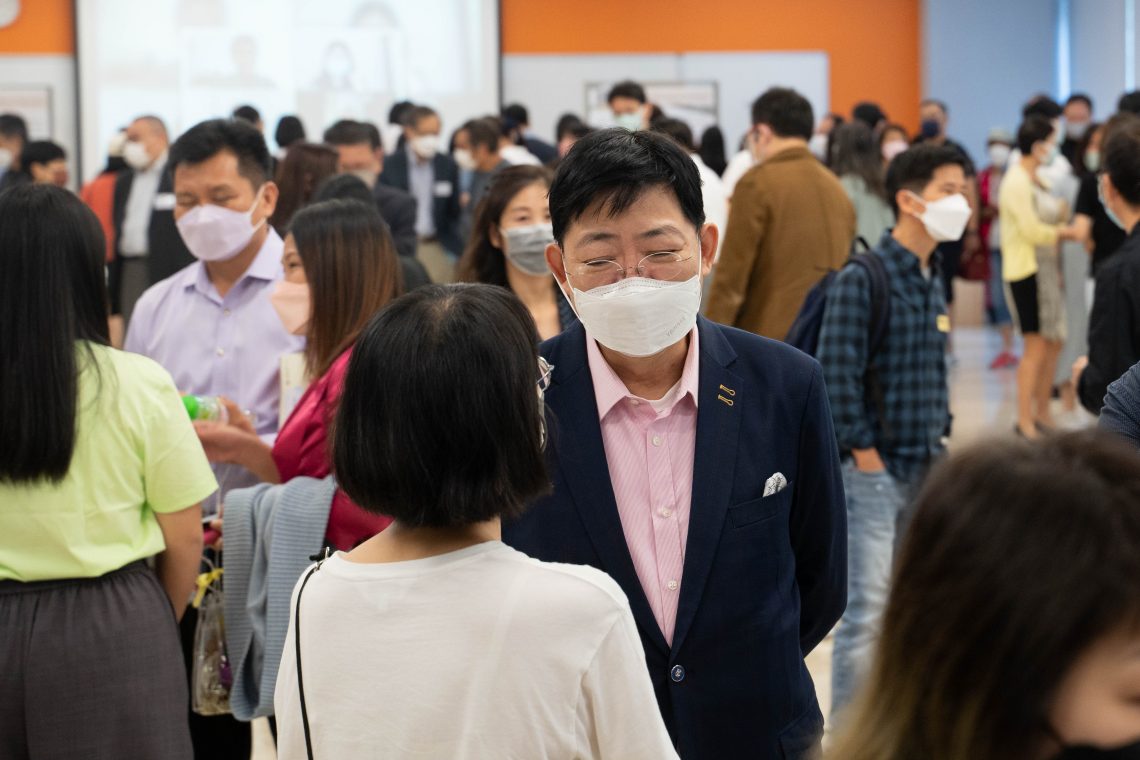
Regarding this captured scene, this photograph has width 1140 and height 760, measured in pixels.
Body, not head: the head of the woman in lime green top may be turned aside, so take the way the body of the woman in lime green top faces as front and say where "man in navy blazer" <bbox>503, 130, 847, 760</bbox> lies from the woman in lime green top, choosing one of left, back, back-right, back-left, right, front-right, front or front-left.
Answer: back-right

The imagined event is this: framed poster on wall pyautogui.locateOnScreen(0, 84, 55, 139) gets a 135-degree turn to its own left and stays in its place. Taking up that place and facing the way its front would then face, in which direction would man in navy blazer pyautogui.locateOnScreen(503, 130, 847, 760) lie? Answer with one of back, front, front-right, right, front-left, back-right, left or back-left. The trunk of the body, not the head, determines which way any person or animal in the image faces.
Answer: back-right

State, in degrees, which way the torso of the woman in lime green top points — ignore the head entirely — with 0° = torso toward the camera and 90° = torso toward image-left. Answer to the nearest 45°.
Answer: approximately 180°

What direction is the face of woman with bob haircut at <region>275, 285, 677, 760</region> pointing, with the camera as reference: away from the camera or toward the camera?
away from the camera

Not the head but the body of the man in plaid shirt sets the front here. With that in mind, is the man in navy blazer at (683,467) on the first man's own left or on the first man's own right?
on the first man's own right

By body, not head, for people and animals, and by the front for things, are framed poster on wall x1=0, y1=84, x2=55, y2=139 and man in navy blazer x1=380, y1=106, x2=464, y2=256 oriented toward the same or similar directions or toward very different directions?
same or similar directions

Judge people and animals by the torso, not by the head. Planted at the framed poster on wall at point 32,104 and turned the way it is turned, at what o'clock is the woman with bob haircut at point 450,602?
The woman with bob haircut is roughly at 12 o'clock from the framed poster on wall.

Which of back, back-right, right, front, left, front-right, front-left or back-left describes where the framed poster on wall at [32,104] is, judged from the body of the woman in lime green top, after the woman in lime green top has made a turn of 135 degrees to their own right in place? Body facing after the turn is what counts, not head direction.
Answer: back-left

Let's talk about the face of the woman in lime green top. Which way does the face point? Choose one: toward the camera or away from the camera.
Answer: away from the camera

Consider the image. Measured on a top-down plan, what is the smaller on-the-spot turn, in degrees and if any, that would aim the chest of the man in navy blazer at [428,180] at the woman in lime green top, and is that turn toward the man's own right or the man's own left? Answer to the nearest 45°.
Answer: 0° — they already face them

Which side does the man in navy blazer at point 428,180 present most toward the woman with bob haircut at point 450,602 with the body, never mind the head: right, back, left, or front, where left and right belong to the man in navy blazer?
front

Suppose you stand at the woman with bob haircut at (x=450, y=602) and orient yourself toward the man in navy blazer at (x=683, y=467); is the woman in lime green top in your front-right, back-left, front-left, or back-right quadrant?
front-left

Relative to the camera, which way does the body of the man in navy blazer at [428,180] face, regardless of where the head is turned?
toward the camera

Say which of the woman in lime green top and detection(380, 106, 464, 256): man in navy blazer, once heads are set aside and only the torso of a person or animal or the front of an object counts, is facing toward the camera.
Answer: the man in navy blazer

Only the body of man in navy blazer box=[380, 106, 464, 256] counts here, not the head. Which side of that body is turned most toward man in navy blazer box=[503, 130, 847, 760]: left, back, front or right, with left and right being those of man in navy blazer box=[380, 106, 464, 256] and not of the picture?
front

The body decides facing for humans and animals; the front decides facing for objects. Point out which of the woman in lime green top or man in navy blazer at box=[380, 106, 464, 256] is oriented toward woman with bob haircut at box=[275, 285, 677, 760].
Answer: the man in navy blazer

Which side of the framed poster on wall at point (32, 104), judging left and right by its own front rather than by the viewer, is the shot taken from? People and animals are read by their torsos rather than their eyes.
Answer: front
